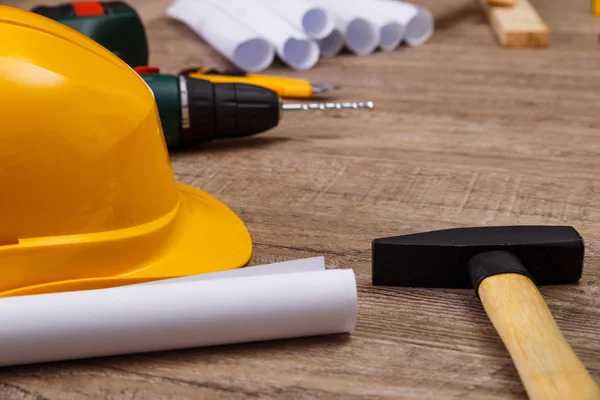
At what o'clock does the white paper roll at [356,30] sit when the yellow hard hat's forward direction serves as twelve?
The white paper roll is roughly at 10 o'clock from the yellow hard hat.

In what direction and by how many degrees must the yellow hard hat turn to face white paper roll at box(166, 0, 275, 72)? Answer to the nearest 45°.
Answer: approximately 90° to its left

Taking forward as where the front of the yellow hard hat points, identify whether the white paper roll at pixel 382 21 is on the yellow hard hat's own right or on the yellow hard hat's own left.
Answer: on the yellow hard hat's own left

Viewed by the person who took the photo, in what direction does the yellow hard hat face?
facing to the right of the viewer
